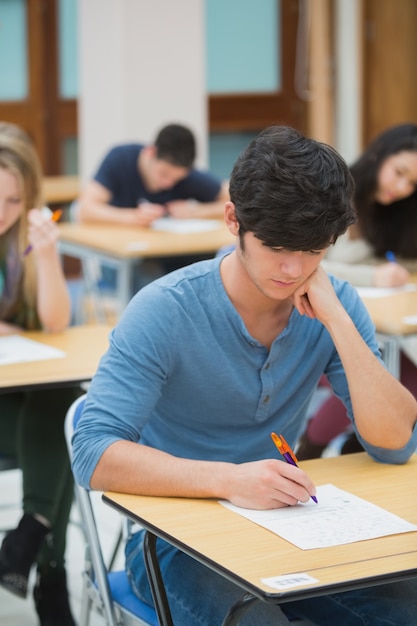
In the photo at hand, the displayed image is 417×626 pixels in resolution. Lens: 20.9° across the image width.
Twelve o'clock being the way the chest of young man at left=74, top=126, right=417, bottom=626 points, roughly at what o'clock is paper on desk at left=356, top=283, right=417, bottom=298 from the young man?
The paper on desk is roughly at 8 o'clock from the young man.

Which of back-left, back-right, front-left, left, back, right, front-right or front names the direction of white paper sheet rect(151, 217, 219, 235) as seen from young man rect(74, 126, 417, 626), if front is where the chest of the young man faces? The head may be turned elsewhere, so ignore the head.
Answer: back-left

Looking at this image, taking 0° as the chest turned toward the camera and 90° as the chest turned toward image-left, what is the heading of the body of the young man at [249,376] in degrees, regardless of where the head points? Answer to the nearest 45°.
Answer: approximately 315°

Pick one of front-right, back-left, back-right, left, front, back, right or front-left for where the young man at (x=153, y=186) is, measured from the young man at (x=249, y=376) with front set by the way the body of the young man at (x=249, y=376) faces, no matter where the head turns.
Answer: back-left

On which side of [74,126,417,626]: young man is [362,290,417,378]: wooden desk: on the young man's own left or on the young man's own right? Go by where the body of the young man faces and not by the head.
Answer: on the young man's own left

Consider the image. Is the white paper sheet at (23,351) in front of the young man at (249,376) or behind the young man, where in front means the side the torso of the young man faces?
behind

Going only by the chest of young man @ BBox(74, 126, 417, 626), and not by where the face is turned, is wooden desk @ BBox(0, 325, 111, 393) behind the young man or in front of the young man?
behind

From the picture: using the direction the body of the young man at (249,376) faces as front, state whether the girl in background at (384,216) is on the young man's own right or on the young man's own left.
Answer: on the young man's own left
